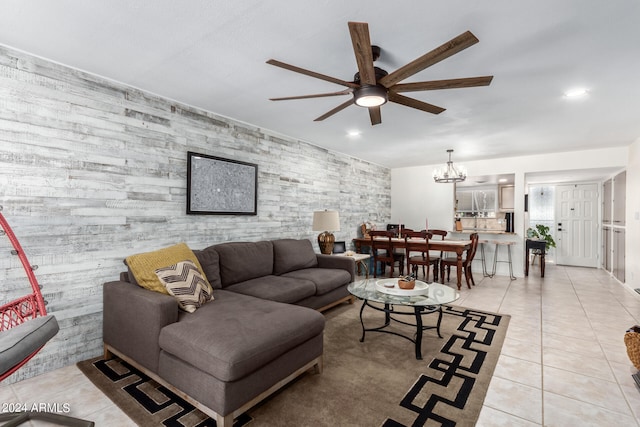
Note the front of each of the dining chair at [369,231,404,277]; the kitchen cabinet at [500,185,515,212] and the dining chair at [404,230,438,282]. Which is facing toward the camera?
the kitchen cabinet

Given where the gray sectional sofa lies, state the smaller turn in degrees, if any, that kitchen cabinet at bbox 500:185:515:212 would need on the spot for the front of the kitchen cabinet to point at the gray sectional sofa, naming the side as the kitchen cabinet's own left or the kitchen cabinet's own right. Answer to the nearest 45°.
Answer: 0° — it already faces it

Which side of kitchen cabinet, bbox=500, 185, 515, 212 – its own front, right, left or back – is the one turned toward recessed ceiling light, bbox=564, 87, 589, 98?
front

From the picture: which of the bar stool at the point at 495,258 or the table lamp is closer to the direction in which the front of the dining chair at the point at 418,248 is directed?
the bar stool

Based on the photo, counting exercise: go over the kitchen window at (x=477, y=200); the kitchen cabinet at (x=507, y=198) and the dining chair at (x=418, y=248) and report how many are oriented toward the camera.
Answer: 2

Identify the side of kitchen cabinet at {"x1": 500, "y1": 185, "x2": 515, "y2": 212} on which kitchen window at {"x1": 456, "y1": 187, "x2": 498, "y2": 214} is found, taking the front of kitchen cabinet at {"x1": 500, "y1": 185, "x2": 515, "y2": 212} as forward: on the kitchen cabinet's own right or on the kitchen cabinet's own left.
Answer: on the kitchen cabinet's own right

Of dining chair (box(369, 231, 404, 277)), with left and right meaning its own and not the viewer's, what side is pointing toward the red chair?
back

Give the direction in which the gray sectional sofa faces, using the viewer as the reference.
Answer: facing the viewer and to the right of the viewer

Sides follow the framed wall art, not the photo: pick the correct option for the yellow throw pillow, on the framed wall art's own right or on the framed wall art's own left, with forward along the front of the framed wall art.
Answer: on the framed wall art's own right

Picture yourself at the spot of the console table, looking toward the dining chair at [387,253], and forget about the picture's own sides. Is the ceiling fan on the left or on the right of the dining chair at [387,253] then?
left

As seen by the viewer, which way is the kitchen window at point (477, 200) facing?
toward the camera

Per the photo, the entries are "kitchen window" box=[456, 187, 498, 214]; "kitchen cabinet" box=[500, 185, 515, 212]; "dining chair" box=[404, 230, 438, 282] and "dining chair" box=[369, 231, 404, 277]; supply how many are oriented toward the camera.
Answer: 2

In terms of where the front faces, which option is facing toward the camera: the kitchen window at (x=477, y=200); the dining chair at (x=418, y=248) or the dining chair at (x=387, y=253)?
the kitchen window

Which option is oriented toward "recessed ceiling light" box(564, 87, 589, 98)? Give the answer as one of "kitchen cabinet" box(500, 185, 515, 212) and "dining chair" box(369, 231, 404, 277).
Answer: the kitchen cabinet

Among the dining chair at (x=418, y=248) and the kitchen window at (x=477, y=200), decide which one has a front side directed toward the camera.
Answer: the kitchen window

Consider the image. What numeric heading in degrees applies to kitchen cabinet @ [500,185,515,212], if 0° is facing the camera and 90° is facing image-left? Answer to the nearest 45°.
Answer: approximately 0°

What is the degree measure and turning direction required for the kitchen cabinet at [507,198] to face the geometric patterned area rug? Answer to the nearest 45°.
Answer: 0° — it already faces it

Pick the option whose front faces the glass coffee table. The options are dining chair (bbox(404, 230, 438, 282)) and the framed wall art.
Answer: the framed wall art

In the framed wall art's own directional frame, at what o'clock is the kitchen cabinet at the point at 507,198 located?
The kitchen cabinet is roughly at 10 o'clock from the framed wall art.

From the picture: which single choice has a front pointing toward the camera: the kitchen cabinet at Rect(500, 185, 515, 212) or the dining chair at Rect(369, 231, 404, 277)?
the kitchen cabinet
